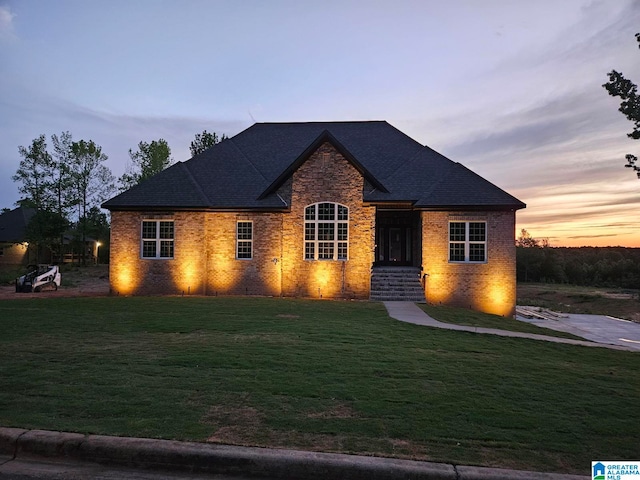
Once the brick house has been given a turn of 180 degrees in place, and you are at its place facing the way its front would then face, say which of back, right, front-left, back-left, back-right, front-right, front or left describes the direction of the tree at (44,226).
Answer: front-left

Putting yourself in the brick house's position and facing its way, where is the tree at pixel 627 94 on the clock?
The tree is roughly at 11 o'clock from the brick house.

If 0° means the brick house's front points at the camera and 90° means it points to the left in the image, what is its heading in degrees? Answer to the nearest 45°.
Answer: approximately 0°

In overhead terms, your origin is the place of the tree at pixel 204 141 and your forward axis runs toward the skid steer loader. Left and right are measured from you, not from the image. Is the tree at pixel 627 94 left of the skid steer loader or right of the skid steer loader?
left

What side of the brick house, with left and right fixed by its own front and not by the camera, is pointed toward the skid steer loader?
right

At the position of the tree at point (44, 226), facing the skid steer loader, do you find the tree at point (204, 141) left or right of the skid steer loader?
left

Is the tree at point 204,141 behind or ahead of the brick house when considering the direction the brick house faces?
behind

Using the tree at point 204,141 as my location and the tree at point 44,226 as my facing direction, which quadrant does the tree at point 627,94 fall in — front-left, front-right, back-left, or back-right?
back-left

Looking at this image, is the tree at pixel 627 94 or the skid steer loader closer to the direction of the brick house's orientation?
the tree
